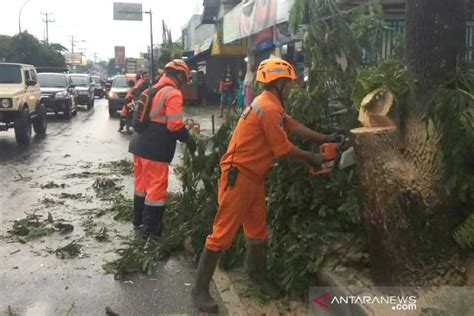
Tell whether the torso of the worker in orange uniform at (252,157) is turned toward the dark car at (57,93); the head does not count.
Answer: no

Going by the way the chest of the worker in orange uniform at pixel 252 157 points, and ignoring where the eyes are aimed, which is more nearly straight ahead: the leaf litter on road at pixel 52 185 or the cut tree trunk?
the cut tree trunk

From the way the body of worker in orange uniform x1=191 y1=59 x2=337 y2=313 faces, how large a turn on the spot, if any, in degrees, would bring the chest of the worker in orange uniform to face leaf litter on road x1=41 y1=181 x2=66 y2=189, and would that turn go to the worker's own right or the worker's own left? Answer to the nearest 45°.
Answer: approximately 135° to the worker's own left

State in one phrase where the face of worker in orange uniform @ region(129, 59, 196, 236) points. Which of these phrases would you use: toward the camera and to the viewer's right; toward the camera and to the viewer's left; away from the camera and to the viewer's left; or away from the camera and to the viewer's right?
away from the camera and to the viewer's right

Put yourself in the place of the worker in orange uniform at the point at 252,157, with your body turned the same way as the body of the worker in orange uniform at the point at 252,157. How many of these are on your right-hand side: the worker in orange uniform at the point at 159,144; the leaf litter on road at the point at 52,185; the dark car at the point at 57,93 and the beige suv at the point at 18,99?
0

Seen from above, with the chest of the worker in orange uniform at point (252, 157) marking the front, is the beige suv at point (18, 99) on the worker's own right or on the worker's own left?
on the worker's own left

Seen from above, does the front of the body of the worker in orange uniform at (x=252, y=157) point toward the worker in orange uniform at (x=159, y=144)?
no

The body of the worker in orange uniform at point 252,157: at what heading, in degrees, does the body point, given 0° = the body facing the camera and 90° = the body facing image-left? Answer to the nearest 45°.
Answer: approximately 270°

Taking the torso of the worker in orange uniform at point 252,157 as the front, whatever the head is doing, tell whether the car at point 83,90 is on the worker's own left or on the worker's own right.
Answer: on the worker's own left
